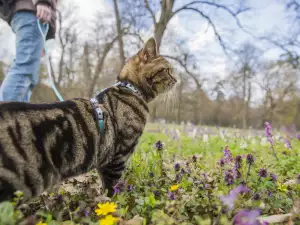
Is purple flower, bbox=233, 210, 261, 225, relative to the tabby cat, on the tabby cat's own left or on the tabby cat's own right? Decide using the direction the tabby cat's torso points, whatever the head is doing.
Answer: on the tabby cat's own right

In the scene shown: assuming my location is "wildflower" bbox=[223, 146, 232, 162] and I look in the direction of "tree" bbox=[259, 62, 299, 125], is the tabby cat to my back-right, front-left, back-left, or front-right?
back-left

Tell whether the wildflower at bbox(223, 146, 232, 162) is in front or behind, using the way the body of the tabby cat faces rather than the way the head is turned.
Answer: in front

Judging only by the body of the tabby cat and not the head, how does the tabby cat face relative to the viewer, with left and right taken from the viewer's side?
facing to the right of the viewer
